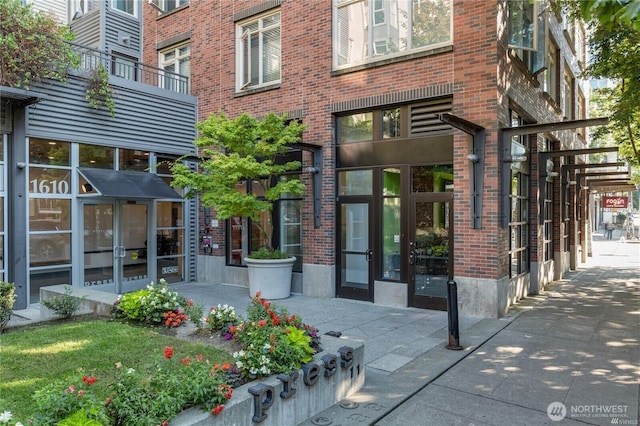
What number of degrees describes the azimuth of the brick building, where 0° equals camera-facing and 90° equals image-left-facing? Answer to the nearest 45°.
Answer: approximately 45°

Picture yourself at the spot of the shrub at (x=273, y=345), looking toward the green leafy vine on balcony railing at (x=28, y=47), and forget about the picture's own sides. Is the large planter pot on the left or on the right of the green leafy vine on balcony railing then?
right

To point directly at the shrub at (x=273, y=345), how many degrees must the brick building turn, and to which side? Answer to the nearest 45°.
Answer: approximately 45° to its left

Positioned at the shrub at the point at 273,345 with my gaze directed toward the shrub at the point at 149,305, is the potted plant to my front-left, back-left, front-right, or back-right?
front-right

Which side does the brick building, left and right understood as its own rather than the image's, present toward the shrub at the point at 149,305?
front

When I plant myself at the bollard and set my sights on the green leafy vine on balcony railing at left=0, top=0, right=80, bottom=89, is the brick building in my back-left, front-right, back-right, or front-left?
front-right

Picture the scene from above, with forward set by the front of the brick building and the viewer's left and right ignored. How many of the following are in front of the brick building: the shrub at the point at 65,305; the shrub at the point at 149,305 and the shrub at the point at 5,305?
3

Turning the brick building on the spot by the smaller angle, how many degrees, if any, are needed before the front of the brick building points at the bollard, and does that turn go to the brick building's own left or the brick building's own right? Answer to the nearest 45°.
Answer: approximately 45° to the brick building's own left

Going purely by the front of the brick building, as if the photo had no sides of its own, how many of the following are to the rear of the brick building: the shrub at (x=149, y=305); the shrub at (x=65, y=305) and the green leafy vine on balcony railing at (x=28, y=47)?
0

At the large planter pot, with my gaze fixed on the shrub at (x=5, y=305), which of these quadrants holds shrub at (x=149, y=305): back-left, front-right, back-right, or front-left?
front-left
